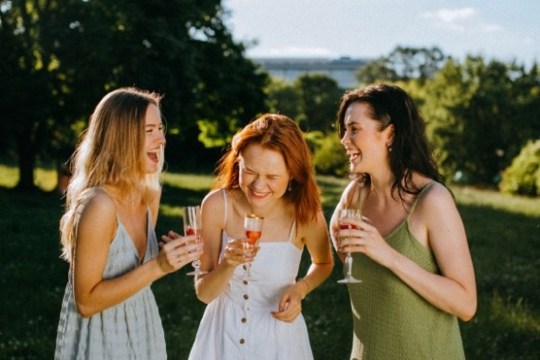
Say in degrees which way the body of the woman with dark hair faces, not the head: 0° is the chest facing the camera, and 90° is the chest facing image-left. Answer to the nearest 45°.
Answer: approximately 45°

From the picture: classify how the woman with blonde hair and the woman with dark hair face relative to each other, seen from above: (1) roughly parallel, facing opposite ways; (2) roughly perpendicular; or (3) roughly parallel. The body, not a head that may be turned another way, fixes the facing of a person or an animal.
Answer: roughly perpendicular

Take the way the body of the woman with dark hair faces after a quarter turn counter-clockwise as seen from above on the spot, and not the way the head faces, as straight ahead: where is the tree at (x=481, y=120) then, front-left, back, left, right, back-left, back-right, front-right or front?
back-left

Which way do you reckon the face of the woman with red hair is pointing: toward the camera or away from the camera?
toward the camera

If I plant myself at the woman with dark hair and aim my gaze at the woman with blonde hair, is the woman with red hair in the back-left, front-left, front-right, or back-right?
front-right

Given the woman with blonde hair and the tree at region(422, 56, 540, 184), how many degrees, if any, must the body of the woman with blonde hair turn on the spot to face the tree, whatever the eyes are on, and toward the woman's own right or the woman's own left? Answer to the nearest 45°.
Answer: approximately 90° to the woman's own left

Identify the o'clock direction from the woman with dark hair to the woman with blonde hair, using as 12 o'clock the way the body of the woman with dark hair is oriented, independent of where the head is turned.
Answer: The woman with blonde hair is roughly at 1 o'clock from the woman with dark hair.

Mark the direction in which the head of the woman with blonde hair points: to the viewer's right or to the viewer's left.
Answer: to the viewer's right

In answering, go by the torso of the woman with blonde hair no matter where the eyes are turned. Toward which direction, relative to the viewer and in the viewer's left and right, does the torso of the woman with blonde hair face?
facing the viewer and to the right of the viewer

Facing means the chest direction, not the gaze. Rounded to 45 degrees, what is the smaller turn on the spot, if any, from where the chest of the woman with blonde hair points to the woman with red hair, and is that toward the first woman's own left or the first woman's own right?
approximately 45° to the first woman's own left

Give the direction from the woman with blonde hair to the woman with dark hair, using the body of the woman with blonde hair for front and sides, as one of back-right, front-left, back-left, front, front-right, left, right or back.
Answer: front-left

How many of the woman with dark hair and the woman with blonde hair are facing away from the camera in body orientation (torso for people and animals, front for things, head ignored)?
0

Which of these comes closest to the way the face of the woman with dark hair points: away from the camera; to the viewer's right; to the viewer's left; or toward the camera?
to the viewer's left
